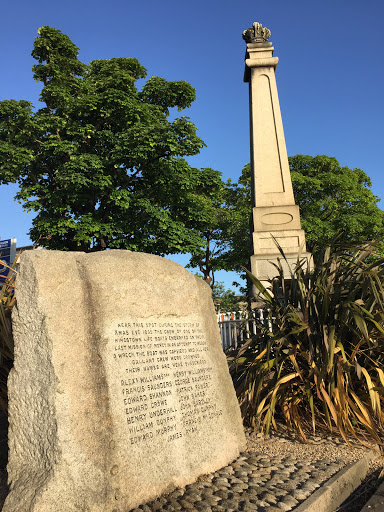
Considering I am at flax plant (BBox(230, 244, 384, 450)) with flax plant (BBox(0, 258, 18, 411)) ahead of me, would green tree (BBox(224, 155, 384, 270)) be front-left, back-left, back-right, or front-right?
back-right

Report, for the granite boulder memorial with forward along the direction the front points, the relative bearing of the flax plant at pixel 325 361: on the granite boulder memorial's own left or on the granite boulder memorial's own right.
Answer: on the granite boulder memorial's own left

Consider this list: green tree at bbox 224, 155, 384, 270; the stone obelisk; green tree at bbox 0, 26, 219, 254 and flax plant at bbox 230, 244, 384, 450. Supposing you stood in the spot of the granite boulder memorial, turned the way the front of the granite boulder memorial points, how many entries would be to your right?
0

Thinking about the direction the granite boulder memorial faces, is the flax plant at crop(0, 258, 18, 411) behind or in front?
behind

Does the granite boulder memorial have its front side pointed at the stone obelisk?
no

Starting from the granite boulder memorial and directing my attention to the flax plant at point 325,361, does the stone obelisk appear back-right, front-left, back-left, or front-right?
front-left

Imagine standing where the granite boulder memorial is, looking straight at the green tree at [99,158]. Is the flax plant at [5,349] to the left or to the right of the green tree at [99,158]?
left

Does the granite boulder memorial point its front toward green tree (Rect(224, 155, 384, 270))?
no

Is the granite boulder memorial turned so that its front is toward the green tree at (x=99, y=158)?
no

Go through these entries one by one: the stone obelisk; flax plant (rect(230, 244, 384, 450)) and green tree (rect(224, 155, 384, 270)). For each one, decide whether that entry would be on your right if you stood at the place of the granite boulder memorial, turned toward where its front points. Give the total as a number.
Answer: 0

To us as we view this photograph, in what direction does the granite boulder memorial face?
facing the viewer and to the right of the viewer

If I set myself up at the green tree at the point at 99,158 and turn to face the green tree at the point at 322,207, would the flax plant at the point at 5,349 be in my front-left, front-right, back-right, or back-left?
back-right

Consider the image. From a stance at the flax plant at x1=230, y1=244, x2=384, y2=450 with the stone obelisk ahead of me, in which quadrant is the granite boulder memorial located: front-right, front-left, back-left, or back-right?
back-left

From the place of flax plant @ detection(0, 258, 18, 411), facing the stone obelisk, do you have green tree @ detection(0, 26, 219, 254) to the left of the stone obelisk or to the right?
left
